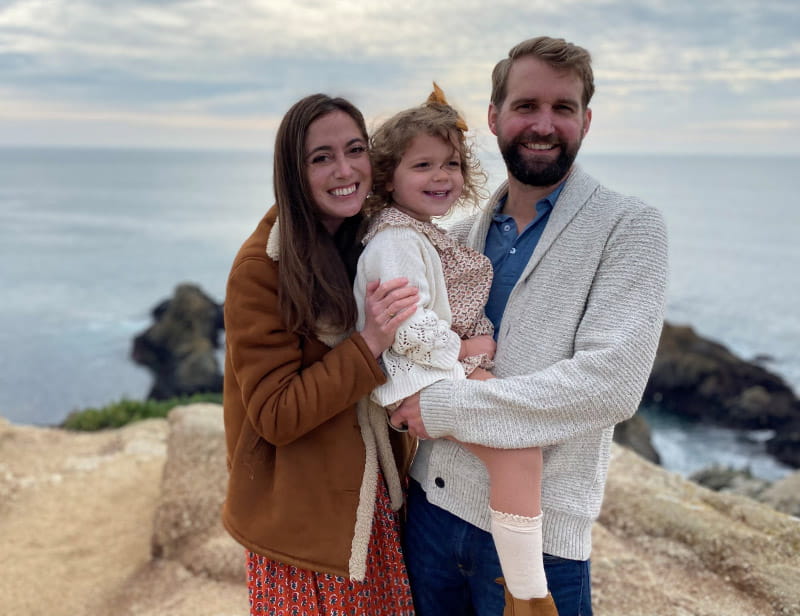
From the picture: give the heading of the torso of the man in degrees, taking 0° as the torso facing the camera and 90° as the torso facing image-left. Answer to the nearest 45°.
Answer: approximately 45°

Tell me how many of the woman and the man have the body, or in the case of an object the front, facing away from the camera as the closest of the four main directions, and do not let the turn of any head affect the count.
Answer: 0

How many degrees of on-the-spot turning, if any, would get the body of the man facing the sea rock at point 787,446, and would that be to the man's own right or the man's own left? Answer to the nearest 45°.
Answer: approximately 180°

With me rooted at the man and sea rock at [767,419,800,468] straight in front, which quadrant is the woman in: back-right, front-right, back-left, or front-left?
back-left

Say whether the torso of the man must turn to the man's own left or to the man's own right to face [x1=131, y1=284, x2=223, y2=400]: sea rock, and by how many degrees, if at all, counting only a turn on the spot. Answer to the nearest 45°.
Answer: approximately 90° to the man's own right

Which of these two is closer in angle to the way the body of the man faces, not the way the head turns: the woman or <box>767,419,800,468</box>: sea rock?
the woman

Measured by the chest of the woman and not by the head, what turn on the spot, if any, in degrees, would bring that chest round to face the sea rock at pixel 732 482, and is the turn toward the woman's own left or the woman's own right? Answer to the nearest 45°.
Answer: approximately 90° to the woman's own left

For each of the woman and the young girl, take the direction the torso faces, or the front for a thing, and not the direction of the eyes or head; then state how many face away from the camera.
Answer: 0

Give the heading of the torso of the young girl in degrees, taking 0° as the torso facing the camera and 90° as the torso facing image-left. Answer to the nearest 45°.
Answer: approximately 315°

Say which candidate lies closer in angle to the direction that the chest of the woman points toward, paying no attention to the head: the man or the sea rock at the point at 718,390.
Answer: the man
